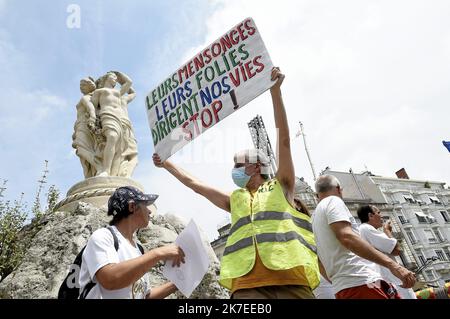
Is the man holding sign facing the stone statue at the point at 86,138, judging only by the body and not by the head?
no

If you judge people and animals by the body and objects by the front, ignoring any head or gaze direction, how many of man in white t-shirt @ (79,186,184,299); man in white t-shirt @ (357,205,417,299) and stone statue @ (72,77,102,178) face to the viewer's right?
2

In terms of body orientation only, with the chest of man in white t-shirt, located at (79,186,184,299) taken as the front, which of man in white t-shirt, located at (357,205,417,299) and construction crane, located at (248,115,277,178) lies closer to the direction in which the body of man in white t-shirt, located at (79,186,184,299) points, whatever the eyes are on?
the man in white t-shirt

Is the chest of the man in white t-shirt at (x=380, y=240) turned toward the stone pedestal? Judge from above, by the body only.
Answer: no

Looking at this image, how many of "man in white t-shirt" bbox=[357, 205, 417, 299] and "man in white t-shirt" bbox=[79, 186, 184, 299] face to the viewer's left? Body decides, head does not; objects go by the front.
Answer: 0

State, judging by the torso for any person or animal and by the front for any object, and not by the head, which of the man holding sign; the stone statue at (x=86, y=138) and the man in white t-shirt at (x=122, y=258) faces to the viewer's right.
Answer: the man in white t-shirt

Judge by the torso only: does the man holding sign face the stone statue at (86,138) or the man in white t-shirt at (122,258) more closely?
the man in white t-shirt

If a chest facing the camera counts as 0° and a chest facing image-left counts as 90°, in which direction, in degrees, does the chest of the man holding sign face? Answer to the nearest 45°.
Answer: approximately 45°

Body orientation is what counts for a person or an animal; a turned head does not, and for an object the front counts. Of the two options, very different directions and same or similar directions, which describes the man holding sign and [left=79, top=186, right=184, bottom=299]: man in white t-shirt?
very different directions

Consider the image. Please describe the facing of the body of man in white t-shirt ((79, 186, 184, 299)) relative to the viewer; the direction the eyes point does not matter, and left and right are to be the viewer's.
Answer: facing to the right of the viewer

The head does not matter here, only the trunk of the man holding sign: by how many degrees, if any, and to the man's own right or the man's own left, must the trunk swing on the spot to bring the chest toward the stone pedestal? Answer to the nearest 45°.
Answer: approximately 90° to the man's own right

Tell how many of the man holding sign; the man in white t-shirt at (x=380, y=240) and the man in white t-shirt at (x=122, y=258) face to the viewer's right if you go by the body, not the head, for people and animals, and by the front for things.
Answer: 2

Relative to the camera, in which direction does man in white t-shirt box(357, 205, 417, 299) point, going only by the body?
to the viewer's right
